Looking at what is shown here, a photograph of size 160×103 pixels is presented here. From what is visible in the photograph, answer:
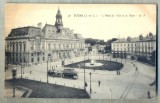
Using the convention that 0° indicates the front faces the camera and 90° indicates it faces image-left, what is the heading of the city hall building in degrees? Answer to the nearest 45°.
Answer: approximately 315°
